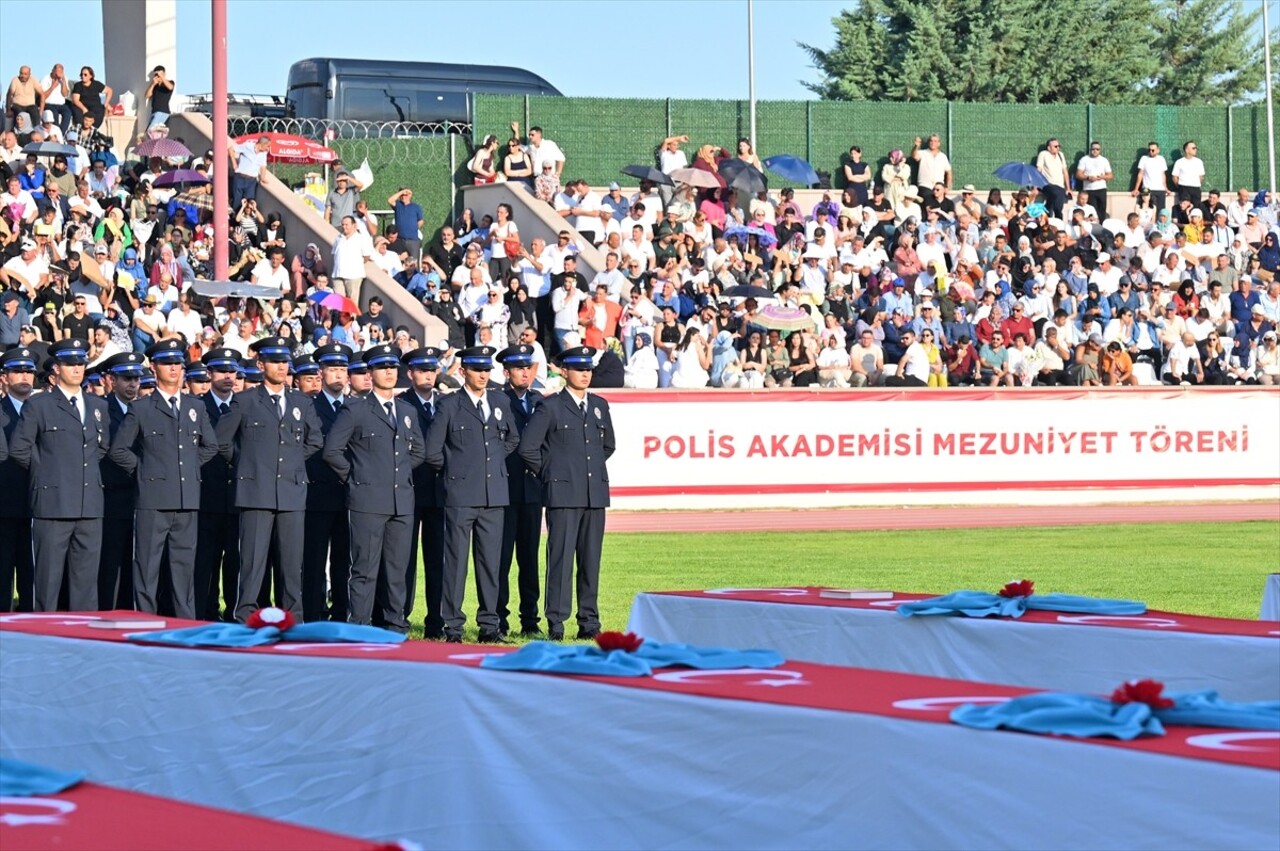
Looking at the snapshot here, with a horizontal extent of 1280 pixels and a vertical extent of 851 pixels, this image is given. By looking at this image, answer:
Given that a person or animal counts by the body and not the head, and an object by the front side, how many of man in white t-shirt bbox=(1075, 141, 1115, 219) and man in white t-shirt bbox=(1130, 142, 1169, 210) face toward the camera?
2

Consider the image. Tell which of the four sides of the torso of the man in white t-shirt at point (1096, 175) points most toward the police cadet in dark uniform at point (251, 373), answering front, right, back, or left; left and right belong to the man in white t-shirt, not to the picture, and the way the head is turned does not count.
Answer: front

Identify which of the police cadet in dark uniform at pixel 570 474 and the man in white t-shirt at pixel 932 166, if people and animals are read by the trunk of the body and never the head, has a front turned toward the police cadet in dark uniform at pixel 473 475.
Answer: the man in white t-shirt

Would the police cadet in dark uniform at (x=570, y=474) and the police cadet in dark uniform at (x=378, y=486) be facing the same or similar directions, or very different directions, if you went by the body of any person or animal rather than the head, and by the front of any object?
same or similar directions

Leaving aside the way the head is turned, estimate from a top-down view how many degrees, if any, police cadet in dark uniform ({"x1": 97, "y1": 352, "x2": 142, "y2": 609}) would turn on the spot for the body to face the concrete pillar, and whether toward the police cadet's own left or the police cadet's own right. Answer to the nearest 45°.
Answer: approximately 135° to the police cadet's own left

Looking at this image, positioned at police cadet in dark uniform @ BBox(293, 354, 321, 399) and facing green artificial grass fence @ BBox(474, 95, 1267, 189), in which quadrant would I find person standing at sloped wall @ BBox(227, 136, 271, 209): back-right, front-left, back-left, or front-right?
front-left

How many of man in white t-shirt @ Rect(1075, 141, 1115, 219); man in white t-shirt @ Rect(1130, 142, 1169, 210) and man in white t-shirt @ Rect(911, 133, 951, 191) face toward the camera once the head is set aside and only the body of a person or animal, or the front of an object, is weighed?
3

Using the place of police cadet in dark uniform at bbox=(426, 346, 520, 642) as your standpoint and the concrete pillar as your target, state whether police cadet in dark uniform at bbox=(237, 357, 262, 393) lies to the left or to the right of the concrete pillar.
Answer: left

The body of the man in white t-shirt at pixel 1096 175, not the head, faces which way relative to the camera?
toward the camera

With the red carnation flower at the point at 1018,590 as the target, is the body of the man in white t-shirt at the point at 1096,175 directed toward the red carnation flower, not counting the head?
yes

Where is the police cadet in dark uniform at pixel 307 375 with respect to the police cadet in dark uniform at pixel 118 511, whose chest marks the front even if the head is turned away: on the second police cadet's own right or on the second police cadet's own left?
on the second police cadet's own left

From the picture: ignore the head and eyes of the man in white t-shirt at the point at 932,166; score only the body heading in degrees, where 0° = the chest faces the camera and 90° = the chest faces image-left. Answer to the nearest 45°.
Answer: approximately 0°

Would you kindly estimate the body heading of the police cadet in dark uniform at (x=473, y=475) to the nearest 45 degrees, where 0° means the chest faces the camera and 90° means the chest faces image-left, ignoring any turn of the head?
approximately 315°

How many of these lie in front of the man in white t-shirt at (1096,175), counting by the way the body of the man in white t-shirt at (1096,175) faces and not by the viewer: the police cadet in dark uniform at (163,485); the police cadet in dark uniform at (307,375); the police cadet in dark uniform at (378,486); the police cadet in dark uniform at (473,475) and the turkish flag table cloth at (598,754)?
5

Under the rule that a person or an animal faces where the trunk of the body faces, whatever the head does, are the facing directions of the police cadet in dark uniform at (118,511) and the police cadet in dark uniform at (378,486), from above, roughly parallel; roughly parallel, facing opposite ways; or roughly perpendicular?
roughly parallel

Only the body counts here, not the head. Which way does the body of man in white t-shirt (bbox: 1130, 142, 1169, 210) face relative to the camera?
toward the camera

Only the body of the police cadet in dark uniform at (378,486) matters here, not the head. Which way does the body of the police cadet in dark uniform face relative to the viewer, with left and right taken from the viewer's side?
facing the viewer and to the right of the viewer

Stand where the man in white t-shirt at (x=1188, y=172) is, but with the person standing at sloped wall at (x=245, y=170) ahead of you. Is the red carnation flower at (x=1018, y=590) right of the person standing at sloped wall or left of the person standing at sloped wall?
left

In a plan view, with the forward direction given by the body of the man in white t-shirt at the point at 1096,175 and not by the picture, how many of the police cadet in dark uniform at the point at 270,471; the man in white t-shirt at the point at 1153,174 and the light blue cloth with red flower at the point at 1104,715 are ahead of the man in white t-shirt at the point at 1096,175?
2
